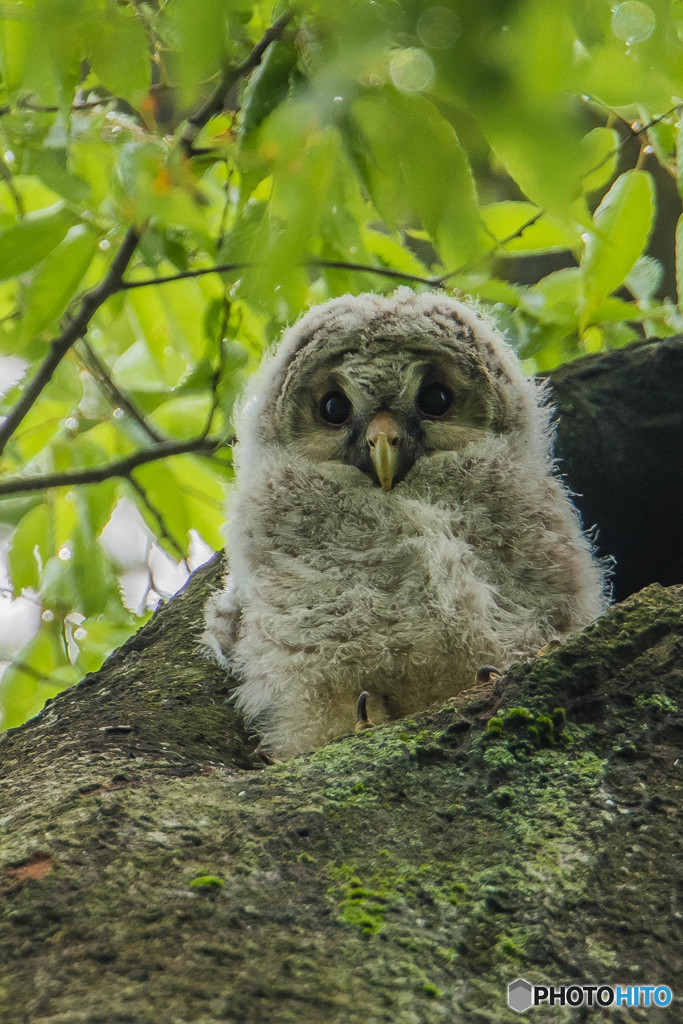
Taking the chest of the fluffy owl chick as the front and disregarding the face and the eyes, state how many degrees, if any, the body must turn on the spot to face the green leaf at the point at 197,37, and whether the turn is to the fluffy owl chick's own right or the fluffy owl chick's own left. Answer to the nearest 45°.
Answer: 0° — it already faces it

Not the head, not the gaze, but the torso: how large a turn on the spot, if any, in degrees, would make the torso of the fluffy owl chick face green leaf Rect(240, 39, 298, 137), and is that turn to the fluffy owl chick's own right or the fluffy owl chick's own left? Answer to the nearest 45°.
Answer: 0° — it already faces it

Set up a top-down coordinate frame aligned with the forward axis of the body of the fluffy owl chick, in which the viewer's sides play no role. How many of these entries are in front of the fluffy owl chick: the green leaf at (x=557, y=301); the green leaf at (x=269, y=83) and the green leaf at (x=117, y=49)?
2

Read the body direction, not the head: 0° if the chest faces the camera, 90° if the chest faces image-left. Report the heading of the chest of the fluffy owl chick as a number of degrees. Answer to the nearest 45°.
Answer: approximately 0°

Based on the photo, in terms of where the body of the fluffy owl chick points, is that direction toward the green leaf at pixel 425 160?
yes
